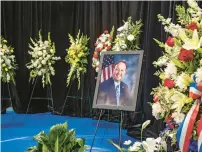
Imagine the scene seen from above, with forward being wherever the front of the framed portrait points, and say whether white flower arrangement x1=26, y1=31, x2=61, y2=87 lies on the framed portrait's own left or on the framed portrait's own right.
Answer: on the framed portrait's own right

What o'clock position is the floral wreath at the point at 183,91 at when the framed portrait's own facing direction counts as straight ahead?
The floral wreath is roughly at 10 o'clock from the framed portrait.

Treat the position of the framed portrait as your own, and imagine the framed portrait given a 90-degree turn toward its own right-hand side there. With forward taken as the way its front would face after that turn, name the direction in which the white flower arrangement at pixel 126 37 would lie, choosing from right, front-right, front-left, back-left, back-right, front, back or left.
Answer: front-right

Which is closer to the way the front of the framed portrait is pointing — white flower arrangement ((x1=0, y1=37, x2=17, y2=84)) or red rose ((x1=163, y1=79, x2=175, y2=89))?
the red rose

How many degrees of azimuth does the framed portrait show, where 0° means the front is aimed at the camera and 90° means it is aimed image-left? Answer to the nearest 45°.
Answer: approximately 45°

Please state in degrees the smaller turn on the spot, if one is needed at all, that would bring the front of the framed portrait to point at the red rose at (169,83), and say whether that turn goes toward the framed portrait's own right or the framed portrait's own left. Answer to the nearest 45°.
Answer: approximately 45° to the framed portrait's own left

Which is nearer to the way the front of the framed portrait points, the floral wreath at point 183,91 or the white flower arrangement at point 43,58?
the floral wreath

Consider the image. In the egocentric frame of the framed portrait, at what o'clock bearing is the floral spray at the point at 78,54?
The floral spray is roughly at 4 o'clock from the framed portrait.
